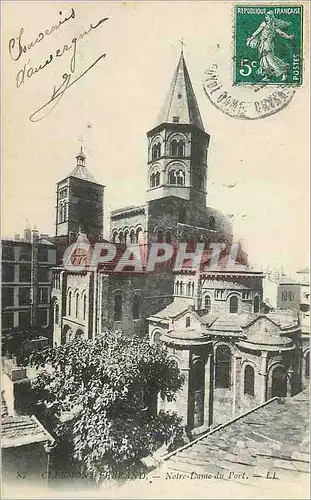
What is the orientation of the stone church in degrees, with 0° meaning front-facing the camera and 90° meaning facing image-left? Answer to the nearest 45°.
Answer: approximately 135°
